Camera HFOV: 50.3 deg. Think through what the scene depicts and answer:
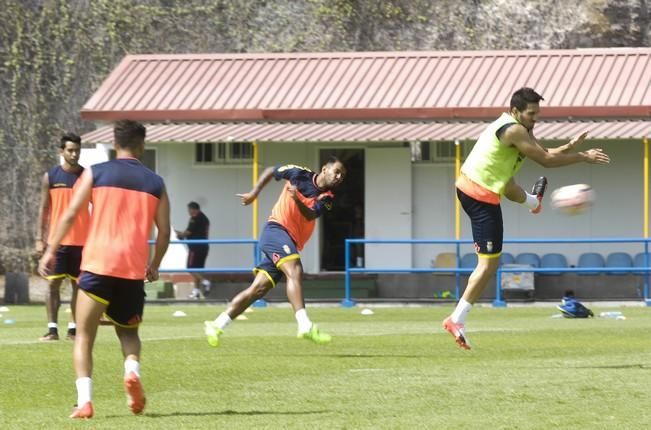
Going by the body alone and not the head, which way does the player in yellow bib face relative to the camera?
to the viewer's right

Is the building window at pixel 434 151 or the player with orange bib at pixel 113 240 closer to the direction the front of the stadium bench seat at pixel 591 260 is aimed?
the player with orange bib

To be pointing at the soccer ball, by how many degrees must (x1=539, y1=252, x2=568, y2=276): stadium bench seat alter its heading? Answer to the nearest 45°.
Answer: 0° — it already faces it

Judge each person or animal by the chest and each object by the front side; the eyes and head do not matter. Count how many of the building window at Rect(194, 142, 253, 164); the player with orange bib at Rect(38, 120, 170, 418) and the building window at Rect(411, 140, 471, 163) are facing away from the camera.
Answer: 1

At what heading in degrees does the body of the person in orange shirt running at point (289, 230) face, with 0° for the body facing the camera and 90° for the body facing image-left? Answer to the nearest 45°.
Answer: approximately 315°

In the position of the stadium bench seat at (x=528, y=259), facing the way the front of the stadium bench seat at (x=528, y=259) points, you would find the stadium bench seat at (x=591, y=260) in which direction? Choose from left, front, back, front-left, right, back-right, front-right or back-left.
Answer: left

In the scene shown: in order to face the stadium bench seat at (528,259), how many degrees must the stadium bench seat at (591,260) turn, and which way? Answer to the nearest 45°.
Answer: approximately 90° to its right

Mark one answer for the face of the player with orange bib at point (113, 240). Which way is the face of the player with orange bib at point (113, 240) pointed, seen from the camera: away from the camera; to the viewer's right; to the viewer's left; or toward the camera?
away from the camera

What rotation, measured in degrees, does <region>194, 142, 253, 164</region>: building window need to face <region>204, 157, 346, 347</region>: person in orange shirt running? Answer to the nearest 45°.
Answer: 0° — it already faces them

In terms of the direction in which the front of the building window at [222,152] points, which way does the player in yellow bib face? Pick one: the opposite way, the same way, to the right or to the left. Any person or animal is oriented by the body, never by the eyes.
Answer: to the left

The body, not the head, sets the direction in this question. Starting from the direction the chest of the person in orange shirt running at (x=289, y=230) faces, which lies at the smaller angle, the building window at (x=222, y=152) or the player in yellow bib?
the player in yellow bib

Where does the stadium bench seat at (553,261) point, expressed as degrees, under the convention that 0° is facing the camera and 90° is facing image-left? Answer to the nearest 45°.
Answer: approximately 0°

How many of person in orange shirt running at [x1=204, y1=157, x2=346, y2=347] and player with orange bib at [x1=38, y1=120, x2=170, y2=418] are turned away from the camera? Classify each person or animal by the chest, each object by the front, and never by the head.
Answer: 1
